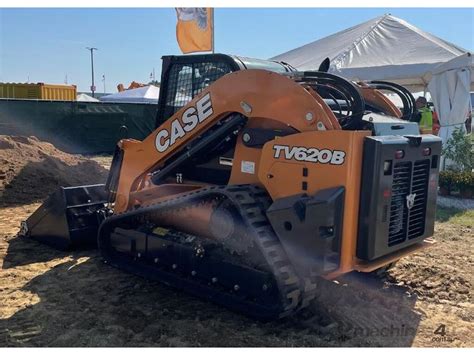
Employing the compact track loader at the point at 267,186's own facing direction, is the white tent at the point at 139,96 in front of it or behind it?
in front

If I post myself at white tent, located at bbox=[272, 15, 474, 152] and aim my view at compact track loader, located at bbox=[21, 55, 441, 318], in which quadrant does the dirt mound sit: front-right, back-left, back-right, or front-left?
front-right

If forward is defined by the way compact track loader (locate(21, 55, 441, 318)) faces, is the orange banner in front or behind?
in front

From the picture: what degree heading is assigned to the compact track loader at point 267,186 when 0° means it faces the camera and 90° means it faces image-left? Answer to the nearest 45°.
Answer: approximately 135°

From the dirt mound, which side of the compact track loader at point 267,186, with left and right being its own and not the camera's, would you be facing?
front
